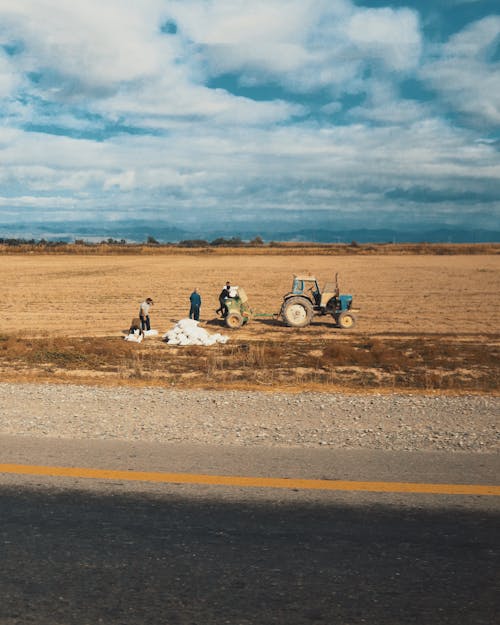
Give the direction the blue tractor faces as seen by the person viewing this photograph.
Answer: facing to the right of the viewer

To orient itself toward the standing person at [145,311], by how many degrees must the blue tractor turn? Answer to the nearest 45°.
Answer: approximately 135° to its right

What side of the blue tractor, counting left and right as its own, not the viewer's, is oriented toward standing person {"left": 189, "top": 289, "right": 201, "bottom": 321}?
back

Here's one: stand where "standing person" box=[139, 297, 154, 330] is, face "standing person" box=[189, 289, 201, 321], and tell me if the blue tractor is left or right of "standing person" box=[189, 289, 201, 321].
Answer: right
